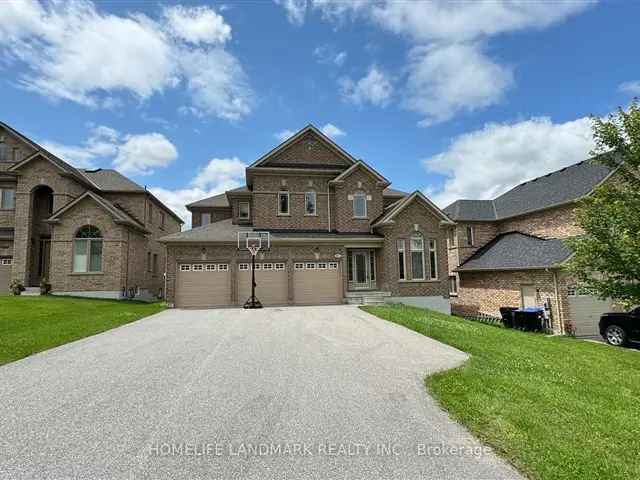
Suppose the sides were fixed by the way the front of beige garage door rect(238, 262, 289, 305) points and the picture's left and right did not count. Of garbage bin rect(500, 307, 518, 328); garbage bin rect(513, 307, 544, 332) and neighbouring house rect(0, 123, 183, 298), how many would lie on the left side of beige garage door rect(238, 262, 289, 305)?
2

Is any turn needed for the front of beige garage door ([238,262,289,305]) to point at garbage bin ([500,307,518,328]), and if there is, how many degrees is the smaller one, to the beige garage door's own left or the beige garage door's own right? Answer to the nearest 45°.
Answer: approximately 90° to the beige garage door's own left

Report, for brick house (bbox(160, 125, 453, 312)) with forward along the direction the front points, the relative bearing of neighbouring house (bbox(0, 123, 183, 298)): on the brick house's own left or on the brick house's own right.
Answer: on the brick house's own right

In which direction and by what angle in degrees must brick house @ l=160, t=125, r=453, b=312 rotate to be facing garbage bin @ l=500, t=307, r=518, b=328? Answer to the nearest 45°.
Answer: approximately 90° to its left

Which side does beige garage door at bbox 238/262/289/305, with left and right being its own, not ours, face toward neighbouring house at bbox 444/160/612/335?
left

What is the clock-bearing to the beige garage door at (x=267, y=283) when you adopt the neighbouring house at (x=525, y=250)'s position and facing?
The beige garage door is roughly at 3 o'clock from the neighbouring house.
